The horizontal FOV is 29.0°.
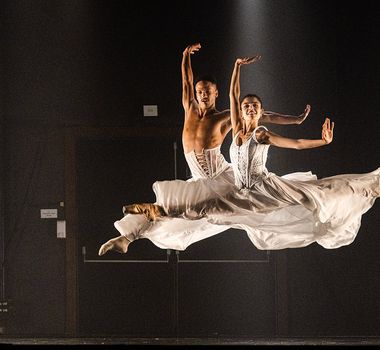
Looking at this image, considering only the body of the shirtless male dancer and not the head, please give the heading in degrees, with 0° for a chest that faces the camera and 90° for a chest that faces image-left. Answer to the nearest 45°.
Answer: approximately 45°

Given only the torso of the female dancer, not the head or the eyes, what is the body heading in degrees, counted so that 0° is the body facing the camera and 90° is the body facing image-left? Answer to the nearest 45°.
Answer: approximately 45°
